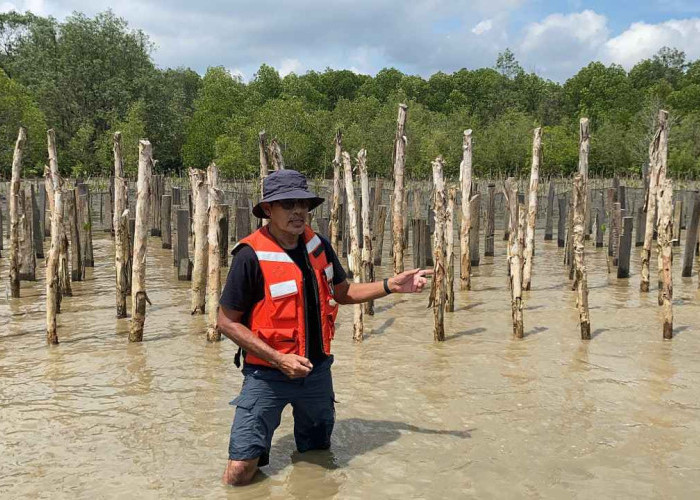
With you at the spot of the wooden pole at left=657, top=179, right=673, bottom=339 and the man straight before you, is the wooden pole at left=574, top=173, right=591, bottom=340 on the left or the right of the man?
right

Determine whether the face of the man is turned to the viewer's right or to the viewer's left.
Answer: to the viewer's right

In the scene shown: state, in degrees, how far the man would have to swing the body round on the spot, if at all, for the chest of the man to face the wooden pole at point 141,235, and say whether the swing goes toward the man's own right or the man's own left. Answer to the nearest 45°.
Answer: approximately 180°

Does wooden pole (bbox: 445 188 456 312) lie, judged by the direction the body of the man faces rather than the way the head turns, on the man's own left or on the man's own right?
on the man's own left

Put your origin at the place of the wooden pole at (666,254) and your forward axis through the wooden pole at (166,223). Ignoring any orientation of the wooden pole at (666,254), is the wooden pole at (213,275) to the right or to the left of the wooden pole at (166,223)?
left

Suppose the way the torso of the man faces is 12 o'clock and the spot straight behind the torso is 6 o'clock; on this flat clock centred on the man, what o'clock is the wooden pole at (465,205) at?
The wooden pole is roughly at 8 o'clock from the man.

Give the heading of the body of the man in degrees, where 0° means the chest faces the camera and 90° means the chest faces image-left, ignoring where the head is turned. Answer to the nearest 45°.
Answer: approximately 315°

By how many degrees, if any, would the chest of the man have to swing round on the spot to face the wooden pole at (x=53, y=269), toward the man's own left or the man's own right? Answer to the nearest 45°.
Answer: approximately 180°
